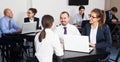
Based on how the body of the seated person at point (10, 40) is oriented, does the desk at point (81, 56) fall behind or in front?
in front

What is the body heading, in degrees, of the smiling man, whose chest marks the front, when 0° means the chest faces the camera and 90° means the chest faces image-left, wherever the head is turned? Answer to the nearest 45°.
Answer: approximately 0°

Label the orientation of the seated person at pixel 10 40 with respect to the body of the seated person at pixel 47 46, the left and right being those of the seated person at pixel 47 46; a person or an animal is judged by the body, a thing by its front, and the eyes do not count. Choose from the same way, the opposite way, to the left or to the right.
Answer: to the right

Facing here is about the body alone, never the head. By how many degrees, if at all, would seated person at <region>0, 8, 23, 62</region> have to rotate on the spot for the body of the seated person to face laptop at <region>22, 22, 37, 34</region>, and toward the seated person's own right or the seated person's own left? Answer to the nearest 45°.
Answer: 0° — they already face it

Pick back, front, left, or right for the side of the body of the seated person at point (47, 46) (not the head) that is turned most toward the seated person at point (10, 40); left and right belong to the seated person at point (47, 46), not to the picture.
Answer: left

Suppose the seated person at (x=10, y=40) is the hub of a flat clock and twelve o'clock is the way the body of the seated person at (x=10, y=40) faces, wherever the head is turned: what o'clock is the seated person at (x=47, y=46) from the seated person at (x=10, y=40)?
the seated person at (x=47, y=46) is roughly at 1 o'clock from the seated person at (x=10, y=40).

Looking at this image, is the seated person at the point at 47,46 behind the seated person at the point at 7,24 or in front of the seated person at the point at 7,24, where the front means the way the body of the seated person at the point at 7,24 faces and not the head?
in front

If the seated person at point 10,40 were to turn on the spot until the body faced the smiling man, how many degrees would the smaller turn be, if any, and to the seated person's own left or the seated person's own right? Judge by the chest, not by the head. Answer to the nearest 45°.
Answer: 0° — they already face them

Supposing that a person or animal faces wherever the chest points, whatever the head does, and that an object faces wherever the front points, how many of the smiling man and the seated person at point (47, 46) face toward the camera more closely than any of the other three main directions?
1

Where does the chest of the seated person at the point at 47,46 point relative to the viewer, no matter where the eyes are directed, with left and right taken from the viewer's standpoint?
facing away from the viewer and to the right of the viewer
